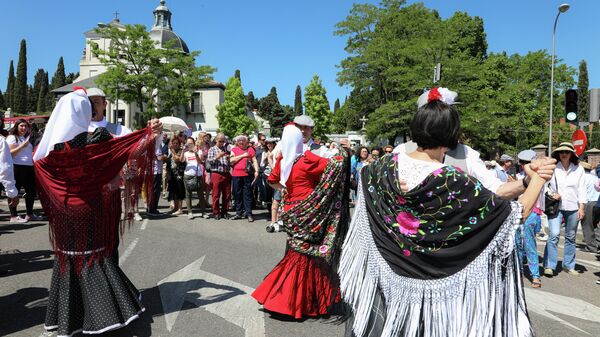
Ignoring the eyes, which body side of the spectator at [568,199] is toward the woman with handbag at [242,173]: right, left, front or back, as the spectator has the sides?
right

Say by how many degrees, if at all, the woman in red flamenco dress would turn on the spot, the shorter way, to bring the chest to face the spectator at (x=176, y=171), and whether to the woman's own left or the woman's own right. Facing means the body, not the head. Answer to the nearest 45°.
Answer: approximately 90° to the woman's own left

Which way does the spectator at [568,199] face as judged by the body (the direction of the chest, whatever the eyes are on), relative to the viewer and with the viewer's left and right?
facing the viewer

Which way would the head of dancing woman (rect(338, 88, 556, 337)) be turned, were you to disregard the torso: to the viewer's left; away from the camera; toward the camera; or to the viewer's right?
away from the camera

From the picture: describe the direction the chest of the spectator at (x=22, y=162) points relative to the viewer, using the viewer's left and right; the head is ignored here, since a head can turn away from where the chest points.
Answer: facing the viewer and to the right of the viewer

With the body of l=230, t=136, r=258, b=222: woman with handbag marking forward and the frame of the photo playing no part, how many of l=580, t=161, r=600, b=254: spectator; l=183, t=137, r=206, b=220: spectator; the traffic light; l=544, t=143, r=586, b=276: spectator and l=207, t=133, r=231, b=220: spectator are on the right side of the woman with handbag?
2

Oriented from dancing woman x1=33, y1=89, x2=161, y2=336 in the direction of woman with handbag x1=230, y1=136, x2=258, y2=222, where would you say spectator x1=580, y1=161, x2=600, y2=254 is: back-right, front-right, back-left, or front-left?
front-right

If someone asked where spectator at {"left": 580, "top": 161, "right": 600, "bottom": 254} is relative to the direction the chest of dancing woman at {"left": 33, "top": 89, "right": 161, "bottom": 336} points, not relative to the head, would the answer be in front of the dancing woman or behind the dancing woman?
in front

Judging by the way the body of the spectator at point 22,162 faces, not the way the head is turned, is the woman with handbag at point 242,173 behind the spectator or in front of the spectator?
in front

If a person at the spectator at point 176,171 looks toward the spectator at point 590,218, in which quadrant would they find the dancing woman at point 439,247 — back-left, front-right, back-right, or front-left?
front-right

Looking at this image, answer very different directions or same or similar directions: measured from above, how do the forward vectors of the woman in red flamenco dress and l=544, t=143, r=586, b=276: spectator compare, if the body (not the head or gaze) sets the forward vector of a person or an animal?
very different directions

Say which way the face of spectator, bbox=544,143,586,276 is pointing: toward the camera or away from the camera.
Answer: toward the camera

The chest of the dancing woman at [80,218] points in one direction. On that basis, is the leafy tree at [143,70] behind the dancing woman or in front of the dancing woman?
in front

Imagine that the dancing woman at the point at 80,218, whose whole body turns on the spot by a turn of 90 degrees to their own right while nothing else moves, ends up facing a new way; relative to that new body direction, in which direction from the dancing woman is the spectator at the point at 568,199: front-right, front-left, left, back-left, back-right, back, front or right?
front-left

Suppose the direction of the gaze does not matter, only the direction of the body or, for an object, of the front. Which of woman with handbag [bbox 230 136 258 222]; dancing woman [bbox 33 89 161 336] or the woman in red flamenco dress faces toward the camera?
the woman with handbag

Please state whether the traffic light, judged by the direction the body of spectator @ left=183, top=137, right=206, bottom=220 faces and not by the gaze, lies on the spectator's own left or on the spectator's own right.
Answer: on the spectator's own left

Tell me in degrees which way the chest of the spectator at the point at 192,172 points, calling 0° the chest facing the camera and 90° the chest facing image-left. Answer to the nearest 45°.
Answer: approximately 0°
